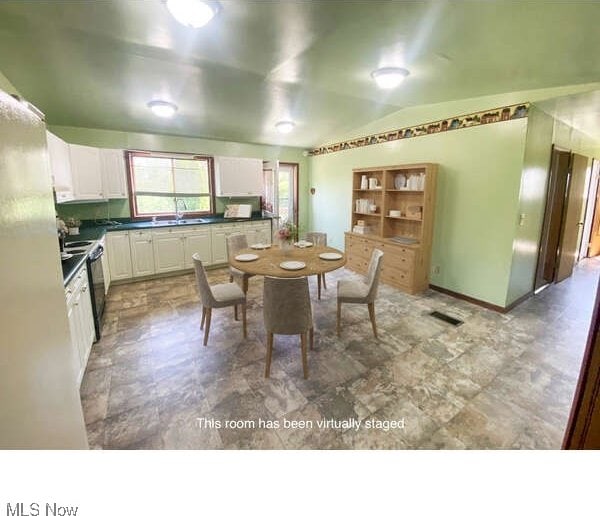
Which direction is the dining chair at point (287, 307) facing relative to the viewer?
away from the camera

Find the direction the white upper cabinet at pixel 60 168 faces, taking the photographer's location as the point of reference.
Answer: facing to the right of the viewer

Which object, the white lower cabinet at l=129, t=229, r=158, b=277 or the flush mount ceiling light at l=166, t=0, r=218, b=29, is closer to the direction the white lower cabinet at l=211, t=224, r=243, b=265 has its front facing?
the flush mount ceiling light

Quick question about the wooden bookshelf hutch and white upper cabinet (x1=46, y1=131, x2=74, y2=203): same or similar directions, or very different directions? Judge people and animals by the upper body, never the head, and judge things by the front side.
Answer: very different directions

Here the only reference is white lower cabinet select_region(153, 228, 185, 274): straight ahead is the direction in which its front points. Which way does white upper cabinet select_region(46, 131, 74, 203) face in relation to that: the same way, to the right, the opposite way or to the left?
to the left

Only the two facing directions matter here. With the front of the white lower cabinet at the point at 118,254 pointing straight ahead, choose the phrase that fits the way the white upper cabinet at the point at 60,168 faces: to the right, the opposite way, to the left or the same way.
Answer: to the left

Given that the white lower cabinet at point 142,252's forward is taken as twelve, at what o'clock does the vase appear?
The vase is roughly at 11 o'clock from the white lower cabinet.

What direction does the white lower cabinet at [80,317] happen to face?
to the viewer's right

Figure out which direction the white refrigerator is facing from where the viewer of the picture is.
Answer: facing to the right of the viewer
